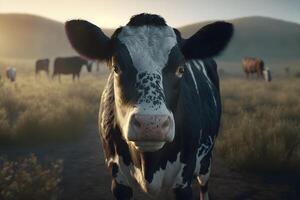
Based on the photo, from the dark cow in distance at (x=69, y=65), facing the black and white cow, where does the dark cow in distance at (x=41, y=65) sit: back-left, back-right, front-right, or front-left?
back-right

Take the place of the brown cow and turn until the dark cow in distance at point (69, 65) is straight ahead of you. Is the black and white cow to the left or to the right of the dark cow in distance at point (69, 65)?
left

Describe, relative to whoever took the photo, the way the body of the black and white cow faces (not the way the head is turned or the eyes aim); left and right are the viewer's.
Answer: facing the viewer

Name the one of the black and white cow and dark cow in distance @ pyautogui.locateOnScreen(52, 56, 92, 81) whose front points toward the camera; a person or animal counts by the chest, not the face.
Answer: the black and white cow

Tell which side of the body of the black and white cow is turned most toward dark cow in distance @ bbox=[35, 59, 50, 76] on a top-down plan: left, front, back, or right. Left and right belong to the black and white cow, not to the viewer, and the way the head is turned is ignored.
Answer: back

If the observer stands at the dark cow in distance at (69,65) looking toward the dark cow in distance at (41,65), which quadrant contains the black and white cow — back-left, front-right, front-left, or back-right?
back-left

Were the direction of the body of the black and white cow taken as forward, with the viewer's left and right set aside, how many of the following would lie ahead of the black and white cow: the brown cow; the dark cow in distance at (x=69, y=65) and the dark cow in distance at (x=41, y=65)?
0

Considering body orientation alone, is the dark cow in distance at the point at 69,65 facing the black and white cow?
no

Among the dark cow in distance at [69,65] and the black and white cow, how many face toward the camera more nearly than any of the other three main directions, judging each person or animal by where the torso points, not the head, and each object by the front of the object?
1

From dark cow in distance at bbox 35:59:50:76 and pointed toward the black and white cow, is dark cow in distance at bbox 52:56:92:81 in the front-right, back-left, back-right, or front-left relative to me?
front-left
